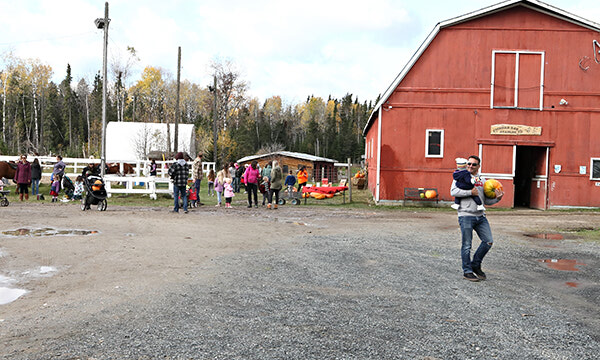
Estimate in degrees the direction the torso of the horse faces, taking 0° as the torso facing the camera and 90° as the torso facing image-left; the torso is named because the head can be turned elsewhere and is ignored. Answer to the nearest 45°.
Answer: approximately 270°

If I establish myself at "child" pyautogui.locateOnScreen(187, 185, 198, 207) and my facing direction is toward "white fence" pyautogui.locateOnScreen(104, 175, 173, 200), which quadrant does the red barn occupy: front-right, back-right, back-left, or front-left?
back-right

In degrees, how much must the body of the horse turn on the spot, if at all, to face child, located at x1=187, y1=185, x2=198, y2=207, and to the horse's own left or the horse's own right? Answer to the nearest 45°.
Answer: approximately 45° to the horse's own right

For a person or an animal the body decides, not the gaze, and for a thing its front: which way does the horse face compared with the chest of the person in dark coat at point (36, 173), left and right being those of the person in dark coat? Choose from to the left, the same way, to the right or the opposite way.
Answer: to the right

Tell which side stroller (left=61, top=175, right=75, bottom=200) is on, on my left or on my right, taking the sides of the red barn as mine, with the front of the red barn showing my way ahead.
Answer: on my right

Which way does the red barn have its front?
toward the camera

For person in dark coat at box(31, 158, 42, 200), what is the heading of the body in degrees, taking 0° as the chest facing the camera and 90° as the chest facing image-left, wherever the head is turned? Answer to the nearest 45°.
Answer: approximately 180°

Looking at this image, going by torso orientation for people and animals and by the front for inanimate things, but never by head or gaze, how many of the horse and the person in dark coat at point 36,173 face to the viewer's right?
1
